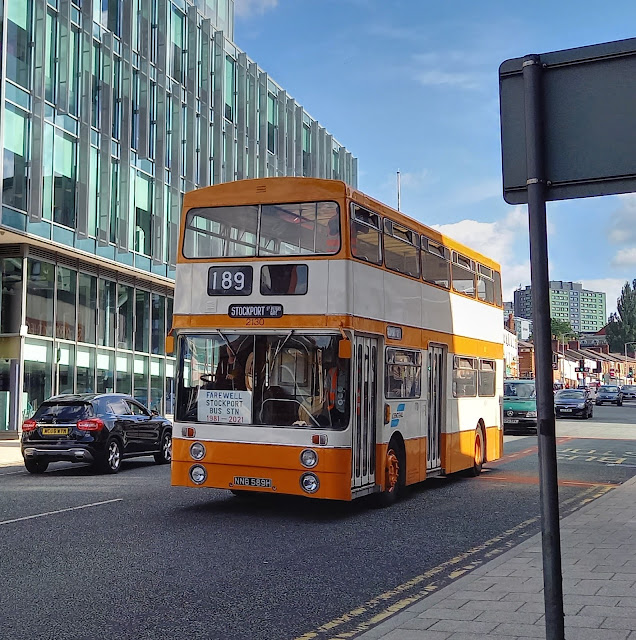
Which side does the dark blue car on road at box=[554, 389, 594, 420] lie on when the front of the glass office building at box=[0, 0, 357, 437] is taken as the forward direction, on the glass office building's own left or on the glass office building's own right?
on the glass office building's own left

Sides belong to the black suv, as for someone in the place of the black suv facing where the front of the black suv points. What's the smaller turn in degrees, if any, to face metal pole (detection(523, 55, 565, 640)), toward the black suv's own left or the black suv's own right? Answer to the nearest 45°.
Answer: approximately 135° to the black suv's own right

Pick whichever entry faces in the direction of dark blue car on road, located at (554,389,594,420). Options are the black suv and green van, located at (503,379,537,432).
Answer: the black suv

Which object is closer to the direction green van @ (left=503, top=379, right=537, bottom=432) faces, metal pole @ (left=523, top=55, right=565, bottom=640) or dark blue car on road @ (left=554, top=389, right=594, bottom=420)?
the metal pole

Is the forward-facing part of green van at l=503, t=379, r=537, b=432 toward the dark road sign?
yes

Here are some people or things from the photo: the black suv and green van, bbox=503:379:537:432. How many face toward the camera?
1

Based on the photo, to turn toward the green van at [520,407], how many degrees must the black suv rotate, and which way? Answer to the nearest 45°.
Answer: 0° — it already faces it

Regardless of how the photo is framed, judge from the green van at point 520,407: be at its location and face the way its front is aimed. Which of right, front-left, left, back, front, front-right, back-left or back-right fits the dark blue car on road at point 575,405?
back

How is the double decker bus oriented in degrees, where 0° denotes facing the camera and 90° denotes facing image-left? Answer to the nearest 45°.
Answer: approximately 45°

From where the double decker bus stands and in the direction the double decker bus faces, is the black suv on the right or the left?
on its right

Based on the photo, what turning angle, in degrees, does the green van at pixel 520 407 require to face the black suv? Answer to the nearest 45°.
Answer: approximately 45° to its right

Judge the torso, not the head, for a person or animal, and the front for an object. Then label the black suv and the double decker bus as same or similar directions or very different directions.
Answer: very different directions

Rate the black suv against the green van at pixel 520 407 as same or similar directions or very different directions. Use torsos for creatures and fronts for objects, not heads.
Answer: very different directions

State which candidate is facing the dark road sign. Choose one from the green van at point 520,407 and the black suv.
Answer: the green van
